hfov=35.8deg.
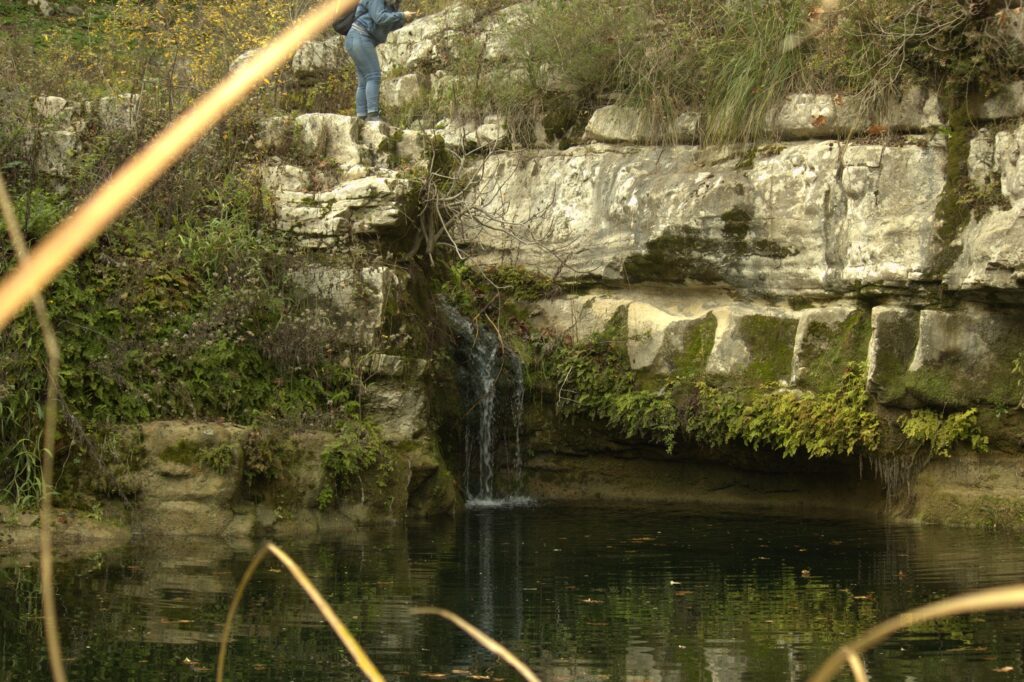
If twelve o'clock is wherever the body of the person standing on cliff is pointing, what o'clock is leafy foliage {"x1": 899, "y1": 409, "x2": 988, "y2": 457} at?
The leafy foliage is roughly at 1 o'clock from the person standing on cliff.

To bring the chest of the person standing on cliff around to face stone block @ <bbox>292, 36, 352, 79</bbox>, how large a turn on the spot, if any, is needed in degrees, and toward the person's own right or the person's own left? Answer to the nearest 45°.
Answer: approximately 90° to the person's own left

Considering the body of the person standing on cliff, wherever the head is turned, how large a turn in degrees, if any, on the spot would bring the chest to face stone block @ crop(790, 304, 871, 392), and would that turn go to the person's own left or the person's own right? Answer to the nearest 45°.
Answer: approximately 45° to the person's own right

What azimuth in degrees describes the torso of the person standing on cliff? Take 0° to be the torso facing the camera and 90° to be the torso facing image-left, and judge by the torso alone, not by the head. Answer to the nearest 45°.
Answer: approximately 270°

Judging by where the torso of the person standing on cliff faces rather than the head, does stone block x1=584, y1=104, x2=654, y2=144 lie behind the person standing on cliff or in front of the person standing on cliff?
in front

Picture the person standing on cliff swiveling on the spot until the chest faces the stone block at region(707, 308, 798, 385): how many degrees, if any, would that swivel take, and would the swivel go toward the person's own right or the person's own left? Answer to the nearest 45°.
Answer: approximately 45° to the person's own right
